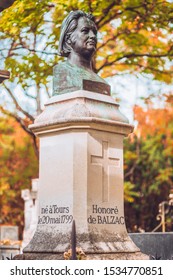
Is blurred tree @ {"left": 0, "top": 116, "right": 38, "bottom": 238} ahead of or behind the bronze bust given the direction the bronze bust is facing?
behind

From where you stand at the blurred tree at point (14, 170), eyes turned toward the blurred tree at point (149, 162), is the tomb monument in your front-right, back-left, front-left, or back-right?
front-right

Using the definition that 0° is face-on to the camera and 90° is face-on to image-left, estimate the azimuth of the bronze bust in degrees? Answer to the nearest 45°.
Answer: approximately 315°

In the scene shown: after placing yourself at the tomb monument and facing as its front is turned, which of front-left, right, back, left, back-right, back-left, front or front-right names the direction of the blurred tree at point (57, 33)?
back-left

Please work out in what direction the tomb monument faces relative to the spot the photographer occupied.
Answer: facing the viewer and to the right of the viewer

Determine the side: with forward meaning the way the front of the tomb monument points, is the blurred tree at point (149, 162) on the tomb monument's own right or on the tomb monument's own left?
on the tomb monument's own left

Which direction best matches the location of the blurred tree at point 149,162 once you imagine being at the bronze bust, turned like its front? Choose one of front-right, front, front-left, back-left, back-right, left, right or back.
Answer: back-left
